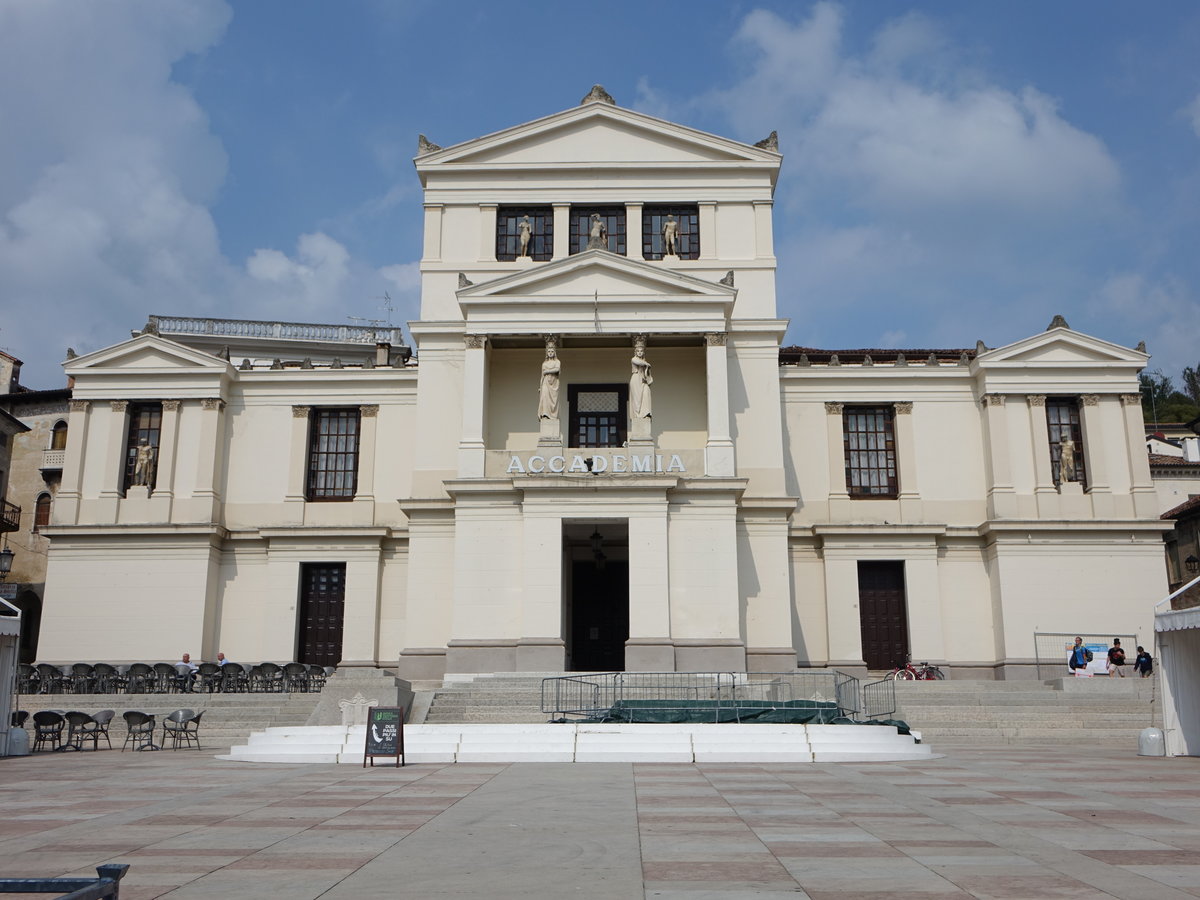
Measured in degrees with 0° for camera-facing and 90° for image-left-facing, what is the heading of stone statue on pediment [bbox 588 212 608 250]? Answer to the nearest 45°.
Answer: approximately 0°

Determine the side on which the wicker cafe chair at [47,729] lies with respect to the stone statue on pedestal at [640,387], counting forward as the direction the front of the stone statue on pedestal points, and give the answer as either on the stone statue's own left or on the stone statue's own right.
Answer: on the stone statue's own right
